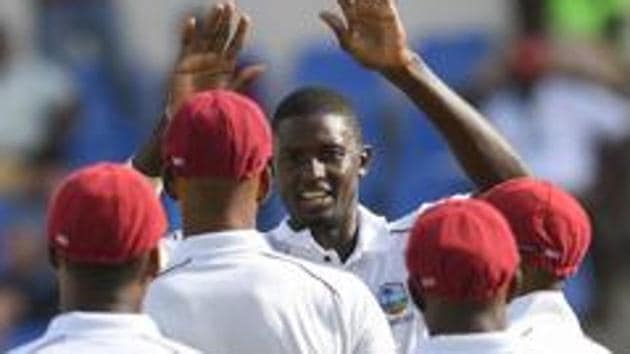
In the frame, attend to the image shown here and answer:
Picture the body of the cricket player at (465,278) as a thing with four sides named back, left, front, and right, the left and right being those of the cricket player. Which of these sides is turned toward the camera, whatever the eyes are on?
back

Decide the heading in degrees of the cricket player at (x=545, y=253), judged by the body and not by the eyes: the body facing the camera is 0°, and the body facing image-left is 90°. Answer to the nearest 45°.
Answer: approximately 135°

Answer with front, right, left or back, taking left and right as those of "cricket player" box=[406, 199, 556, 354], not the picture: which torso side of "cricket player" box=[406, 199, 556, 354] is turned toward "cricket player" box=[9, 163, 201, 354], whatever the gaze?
left

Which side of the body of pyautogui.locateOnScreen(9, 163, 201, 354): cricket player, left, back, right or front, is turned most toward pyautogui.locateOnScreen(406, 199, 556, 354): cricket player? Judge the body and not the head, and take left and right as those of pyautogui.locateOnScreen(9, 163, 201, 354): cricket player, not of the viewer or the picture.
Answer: right

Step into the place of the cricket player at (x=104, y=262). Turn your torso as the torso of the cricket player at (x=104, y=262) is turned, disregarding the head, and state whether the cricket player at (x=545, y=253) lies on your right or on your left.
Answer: on your right

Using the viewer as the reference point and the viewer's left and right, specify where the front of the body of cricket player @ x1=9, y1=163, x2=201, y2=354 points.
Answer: facing away from the viewer

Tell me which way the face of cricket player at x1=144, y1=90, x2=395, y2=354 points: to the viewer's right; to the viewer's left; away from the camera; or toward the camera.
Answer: away from the camera

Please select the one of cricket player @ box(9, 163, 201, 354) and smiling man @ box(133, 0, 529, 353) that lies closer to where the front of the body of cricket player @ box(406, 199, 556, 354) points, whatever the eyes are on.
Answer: the smiling man

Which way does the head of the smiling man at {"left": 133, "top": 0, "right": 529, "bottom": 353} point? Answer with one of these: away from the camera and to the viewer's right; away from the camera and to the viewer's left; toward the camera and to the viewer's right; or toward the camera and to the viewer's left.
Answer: toward the camera and to the viewer's left

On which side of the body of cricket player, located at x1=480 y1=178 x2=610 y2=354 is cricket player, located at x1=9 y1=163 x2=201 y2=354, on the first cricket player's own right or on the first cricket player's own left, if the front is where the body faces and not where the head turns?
on the first cricket player's own left
